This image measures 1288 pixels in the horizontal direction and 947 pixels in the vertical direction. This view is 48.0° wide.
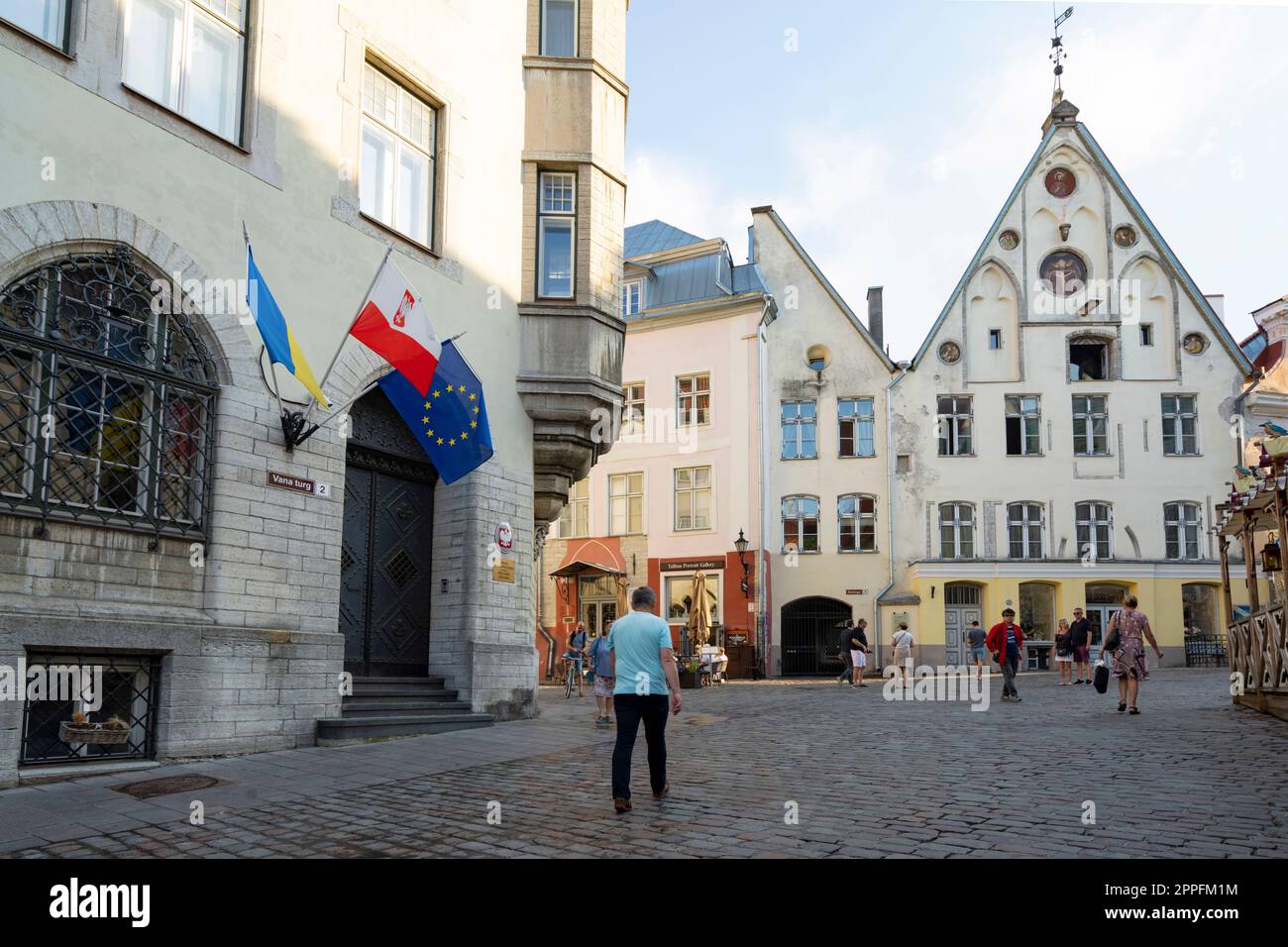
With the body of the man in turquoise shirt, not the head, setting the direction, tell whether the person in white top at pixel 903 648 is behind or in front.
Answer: in front

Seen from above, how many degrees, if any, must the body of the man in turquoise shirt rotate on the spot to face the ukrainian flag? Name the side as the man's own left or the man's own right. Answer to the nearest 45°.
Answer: approximately 45° to the man's own left

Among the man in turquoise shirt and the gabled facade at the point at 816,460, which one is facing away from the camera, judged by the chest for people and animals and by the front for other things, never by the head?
the man in turquoise shirt

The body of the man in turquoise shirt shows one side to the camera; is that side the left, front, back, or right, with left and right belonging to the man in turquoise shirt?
back

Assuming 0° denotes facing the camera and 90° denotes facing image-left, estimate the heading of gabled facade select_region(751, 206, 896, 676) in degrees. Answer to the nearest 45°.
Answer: approximately 0°

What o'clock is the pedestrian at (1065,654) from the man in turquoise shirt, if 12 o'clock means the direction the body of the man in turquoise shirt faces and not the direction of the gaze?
The pedestrian is roughly at 1 o'clock from the man in turquoise shirt.

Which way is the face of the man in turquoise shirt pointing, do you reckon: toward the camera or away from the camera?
away from the camera

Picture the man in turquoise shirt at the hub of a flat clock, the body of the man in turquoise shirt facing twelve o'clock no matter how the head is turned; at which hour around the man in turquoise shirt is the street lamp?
The street lamp is roughly at 12 o'clock from the man in turquoise shirt.
